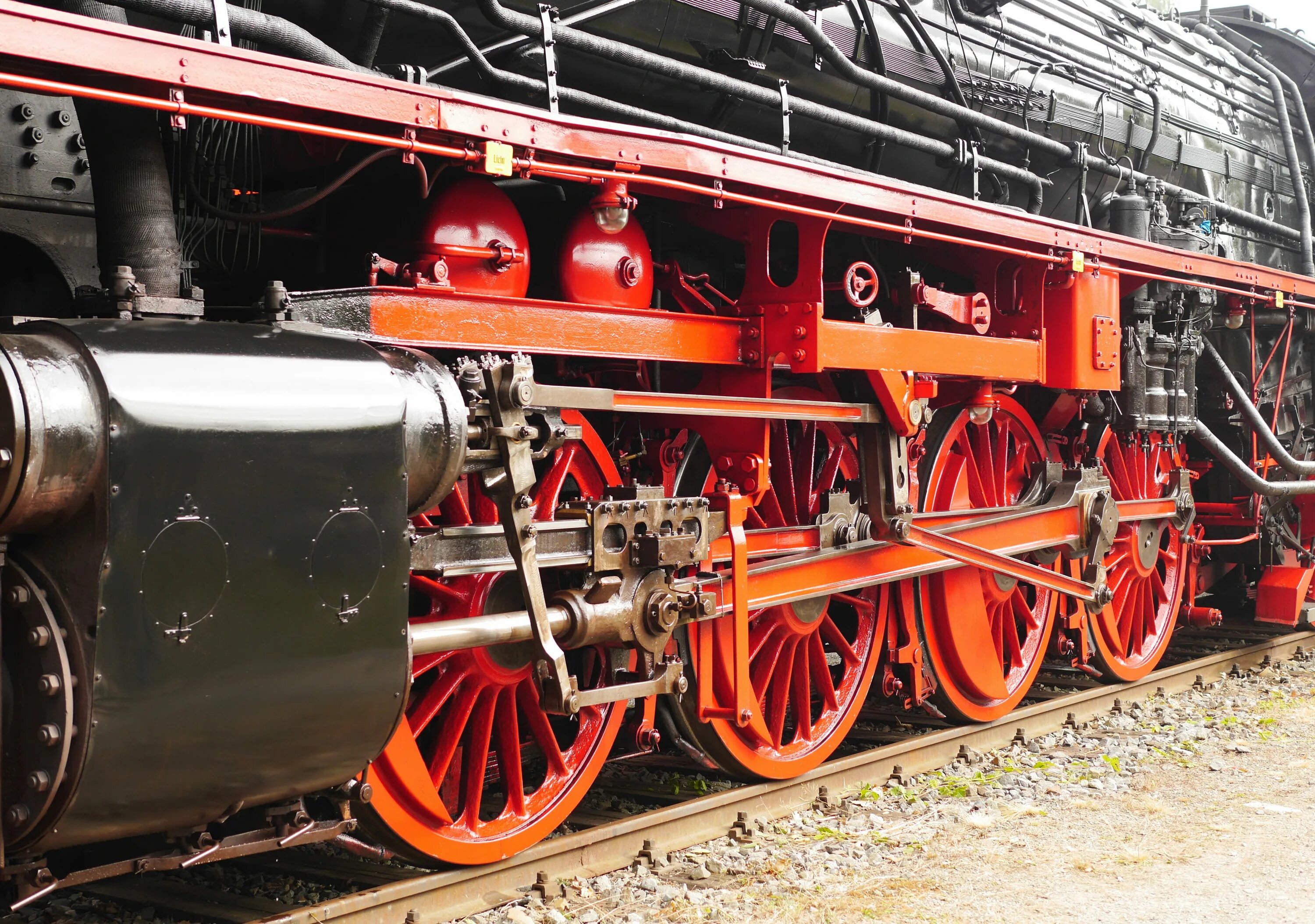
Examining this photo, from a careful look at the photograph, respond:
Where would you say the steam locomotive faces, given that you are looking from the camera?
facing the viewer and to the left of the viewer
